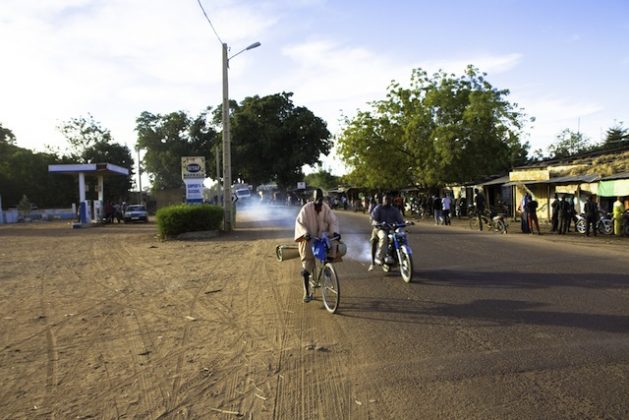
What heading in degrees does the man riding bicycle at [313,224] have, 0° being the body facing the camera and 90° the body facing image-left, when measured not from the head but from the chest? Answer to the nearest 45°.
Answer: approximately 0°

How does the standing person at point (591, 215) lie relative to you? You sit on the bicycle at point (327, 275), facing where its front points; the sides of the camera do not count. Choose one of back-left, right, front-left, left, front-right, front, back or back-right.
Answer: left

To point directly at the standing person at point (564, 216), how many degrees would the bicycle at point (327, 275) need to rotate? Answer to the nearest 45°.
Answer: approximately 90° to its left

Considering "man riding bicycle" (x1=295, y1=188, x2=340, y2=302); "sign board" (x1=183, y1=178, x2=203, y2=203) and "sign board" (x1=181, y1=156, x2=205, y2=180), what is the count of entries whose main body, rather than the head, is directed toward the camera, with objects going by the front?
3

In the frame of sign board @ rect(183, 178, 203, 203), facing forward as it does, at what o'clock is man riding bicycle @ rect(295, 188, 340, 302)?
The man riding bicycle is roughly at 12 o'clock from the sign board.

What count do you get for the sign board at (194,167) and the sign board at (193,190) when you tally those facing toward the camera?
2

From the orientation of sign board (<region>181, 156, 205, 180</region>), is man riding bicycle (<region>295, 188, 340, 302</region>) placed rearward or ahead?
ahead

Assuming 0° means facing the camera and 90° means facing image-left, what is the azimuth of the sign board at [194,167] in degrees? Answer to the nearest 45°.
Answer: approximately 0°

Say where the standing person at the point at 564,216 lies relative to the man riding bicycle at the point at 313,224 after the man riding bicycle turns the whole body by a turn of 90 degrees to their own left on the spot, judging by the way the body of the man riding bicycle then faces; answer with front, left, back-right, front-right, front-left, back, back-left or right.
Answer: front-left

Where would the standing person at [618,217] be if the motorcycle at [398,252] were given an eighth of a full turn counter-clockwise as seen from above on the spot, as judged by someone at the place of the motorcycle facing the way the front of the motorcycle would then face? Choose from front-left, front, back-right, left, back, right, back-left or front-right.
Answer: front-left

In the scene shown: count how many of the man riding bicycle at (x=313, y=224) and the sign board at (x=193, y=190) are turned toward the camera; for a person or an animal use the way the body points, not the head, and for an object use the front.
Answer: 2

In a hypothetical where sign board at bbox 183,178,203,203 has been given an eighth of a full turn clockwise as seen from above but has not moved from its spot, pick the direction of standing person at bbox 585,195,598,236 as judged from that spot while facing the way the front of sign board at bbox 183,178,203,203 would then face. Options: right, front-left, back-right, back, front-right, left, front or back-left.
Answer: left
